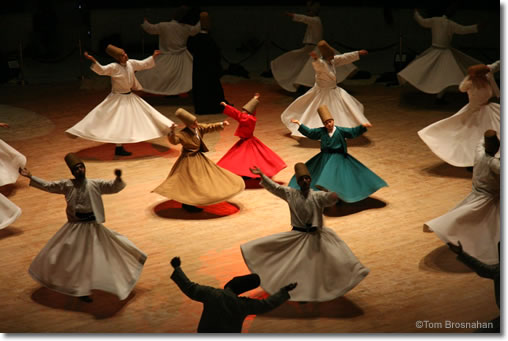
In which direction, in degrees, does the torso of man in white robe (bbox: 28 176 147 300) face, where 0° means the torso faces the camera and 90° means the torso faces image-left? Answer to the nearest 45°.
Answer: approximately 0°
